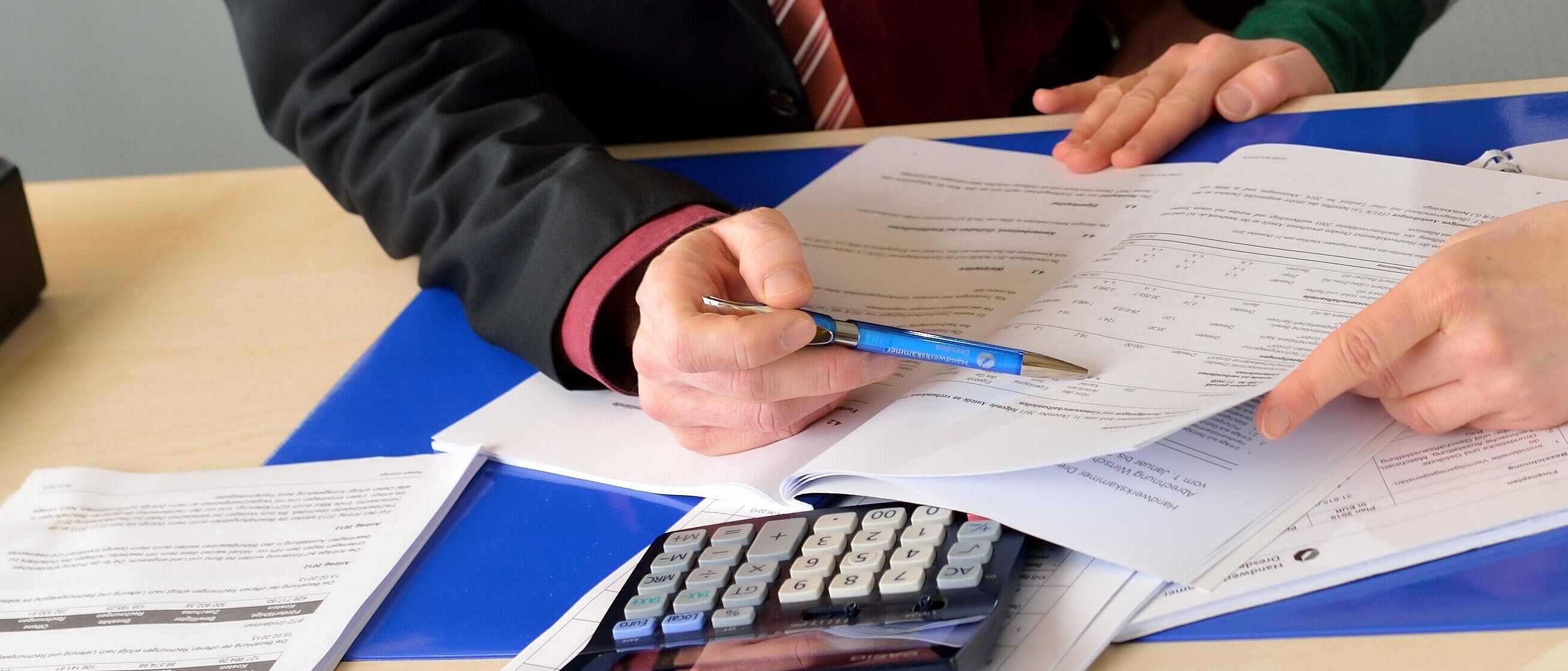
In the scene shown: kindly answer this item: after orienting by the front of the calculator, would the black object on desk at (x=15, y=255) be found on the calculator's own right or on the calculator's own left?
on the calculator's own left

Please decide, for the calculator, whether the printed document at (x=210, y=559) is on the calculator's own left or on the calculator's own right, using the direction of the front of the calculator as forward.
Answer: on the calculator's own left

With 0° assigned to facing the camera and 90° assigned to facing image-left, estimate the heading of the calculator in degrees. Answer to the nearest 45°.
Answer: approximately 180°
